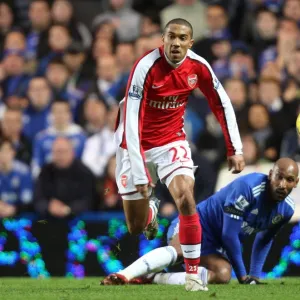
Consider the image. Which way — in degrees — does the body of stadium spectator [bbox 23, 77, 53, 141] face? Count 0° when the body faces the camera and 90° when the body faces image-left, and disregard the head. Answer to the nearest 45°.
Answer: approximately 0°

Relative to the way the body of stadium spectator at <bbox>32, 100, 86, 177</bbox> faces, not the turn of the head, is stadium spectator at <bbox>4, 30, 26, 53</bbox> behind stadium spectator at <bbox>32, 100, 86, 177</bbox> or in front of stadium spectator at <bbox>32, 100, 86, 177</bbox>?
behind

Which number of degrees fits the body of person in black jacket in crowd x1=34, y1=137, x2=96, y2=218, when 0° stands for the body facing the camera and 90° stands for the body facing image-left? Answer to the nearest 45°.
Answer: approximately 0°

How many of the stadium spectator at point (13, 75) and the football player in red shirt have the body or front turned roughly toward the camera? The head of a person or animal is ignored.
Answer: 2

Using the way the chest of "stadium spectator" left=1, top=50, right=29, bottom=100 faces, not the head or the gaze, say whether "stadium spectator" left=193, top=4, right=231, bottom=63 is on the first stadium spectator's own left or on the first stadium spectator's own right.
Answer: on the first stadium spectator's own left

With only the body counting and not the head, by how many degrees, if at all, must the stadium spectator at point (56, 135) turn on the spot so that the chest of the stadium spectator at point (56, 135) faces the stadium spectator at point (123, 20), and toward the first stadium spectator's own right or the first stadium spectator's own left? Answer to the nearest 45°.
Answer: approximately 135° to the first stadium spectator's own left

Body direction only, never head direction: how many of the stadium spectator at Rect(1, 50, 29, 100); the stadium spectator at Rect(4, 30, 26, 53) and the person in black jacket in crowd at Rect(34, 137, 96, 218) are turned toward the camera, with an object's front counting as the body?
3

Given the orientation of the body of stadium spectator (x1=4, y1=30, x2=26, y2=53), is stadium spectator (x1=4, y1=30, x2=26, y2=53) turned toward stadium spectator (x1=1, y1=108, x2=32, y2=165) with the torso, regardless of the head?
yes
